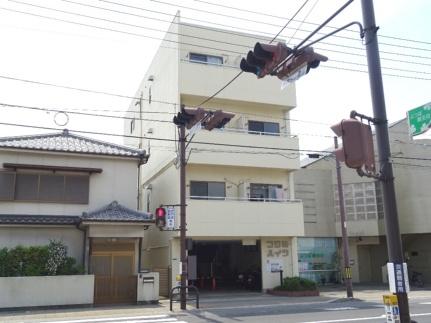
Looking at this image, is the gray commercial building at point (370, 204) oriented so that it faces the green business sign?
yes

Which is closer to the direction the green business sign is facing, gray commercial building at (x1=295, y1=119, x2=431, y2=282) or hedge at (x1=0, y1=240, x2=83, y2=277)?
the hedge

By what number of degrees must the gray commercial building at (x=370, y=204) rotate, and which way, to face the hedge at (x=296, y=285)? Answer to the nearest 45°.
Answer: approximately 45° to its right

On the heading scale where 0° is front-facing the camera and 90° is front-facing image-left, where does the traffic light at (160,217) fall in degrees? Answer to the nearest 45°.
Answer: approximately 0°

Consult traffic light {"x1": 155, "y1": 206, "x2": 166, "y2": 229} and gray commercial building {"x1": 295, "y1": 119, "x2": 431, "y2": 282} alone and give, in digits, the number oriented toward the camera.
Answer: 2

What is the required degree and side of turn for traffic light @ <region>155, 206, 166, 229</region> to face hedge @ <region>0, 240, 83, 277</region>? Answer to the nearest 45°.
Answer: approximately 135° to its right

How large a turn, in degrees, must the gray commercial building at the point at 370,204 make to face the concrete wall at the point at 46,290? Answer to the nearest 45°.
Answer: approximately 45° to its right
